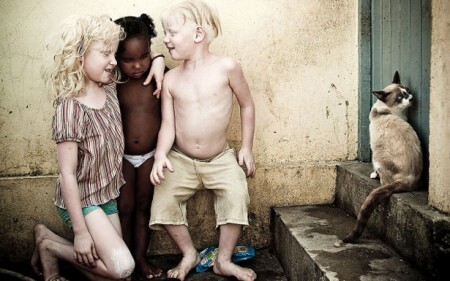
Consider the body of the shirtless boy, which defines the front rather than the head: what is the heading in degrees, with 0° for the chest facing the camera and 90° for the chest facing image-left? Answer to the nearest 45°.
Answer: approximately 0°

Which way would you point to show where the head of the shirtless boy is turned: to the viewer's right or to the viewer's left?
to the viewer's left

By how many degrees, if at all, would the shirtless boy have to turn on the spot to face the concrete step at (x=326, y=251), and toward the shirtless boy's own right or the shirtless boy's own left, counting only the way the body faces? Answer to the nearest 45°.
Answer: approximately 45° to the shirtless boy's own left

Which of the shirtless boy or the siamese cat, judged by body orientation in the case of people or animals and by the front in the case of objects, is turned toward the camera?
the shirtless boy
